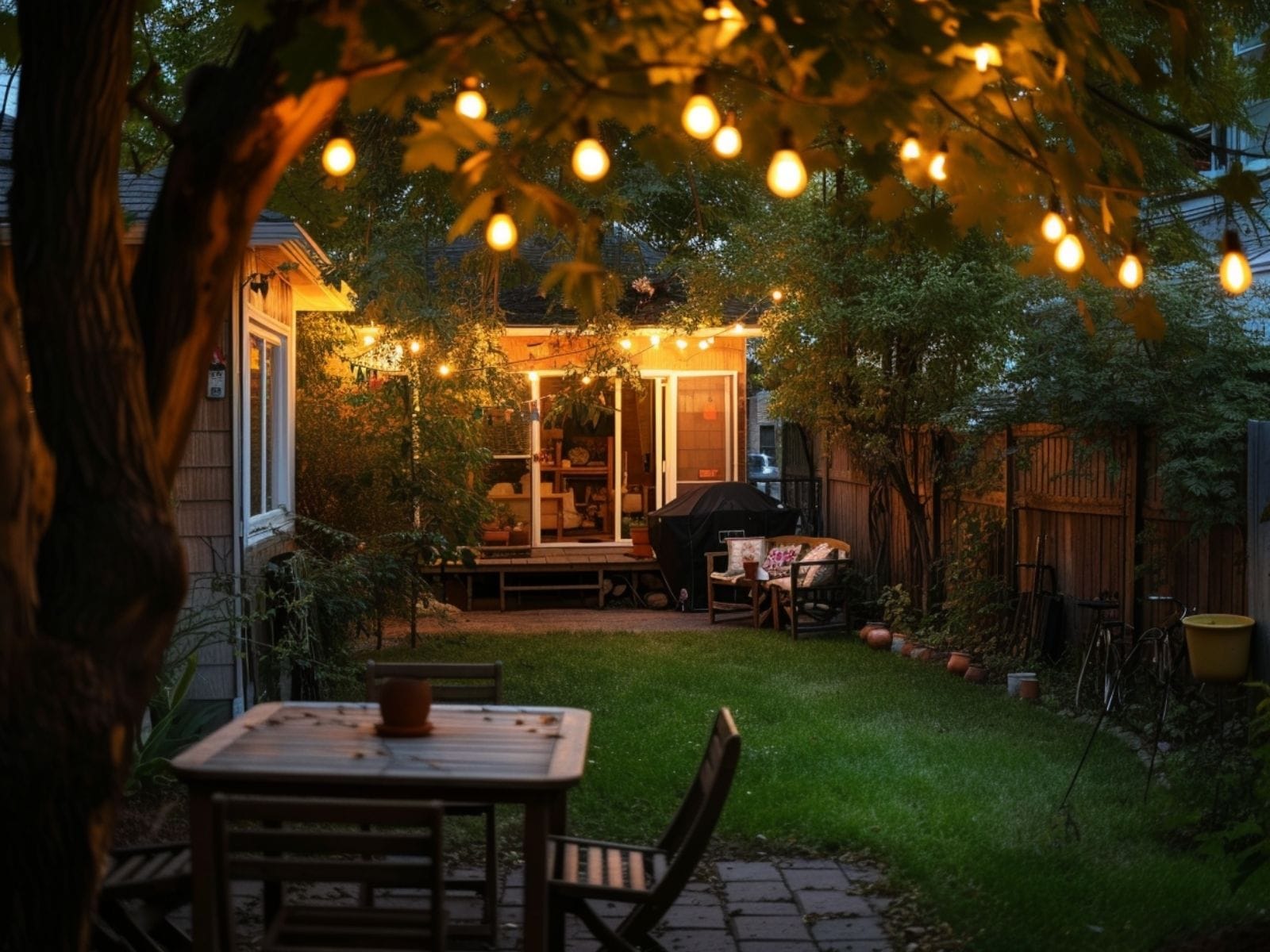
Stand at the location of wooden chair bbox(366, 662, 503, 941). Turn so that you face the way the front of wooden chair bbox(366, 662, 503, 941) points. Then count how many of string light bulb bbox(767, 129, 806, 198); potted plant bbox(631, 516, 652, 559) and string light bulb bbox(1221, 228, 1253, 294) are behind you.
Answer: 1

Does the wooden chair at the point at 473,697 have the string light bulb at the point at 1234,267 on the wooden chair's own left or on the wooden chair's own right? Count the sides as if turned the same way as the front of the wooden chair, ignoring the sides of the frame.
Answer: on the wooden chair's own left

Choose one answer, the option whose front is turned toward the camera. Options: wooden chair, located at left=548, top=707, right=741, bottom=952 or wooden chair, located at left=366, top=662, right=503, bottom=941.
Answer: wooden chair, located at left=366, top=662, right=503, bottom=941

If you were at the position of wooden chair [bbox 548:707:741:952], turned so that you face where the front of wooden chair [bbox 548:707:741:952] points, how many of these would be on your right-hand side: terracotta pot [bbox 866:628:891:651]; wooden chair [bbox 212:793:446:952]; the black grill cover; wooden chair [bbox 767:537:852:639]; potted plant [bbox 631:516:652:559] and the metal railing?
5

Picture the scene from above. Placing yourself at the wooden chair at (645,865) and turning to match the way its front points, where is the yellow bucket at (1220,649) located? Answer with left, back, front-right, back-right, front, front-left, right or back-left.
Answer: back-right

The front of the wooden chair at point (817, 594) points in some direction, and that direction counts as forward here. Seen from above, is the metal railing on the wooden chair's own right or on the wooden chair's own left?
on the wooden chair's own right

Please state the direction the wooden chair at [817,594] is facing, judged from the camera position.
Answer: facing the viewer and to the left of the viewer

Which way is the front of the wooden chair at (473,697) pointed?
toward the camera

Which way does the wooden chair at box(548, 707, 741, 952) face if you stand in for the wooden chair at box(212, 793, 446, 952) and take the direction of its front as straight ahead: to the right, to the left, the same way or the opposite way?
to the left

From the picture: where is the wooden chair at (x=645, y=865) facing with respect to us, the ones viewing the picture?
facing to the left of the viewer

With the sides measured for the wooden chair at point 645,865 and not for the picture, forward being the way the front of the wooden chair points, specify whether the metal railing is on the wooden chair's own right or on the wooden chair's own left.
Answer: on the wooden chair's own right

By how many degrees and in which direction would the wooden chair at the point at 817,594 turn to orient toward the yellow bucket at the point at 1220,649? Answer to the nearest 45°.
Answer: approximately 45° to its left

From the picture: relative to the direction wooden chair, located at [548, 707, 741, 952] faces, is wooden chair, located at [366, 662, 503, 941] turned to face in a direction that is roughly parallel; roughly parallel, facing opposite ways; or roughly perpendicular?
roughly perpendicular

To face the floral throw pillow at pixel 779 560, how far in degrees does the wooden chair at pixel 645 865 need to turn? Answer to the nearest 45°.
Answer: approximately 90° to its right

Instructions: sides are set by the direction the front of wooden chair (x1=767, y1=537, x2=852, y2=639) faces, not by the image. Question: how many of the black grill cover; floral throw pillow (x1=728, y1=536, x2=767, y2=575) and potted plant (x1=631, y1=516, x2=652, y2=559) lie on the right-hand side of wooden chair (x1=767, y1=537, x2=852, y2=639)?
3

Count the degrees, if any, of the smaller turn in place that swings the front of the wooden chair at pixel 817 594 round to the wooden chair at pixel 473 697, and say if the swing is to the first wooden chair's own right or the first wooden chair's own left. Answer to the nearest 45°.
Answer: approximately 45° to the first wooden chair's own left

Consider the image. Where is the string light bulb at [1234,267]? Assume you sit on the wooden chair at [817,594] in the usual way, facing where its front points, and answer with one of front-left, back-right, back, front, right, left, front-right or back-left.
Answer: front-left

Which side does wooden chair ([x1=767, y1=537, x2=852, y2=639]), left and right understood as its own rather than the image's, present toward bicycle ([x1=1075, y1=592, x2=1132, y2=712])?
left

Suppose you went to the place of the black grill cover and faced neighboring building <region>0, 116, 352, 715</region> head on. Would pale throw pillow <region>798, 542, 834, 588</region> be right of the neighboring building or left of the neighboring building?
left

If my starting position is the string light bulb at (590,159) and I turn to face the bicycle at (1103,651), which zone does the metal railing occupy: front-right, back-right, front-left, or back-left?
front-left

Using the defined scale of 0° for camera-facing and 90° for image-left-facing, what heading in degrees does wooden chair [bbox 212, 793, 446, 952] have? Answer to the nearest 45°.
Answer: approximately 180°
